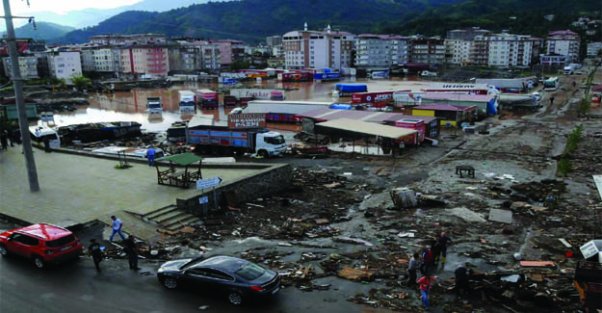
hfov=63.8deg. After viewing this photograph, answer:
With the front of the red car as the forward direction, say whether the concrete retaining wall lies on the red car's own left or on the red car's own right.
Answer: on the red car's own right

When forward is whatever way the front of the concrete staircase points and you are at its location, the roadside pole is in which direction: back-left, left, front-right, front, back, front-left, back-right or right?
back

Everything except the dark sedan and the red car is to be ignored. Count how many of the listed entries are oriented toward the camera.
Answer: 0

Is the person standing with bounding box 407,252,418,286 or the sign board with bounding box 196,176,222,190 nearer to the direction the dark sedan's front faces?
the sign board

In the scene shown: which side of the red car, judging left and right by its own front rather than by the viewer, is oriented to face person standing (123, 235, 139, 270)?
back

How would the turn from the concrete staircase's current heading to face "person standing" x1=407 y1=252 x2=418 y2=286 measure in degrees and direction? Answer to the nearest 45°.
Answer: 0° — it already faces them

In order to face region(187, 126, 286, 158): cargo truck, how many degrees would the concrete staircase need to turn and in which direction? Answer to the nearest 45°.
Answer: approximately 135° to its left

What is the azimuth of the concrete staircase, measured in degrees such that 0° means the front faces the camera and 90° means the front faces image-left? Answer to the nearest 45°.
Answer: approximately 315°

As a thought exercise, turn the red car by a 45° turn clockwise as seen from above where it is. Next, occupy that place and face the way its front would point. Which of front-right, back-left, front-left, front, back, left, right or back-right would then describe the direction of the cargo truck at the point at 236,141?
front-right

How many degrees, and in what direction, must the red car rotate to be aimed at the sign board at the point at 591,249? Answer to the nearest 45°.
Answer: approximately 180°

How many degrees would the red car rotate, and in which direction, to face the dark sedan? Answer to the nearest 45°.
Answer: approximately 180°

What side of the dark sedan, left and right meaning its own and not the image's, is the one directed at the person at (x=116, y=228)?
front

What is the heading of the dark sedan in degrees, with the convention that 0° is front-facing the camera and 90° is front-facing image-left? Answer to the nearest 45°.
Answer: approximately 135°
